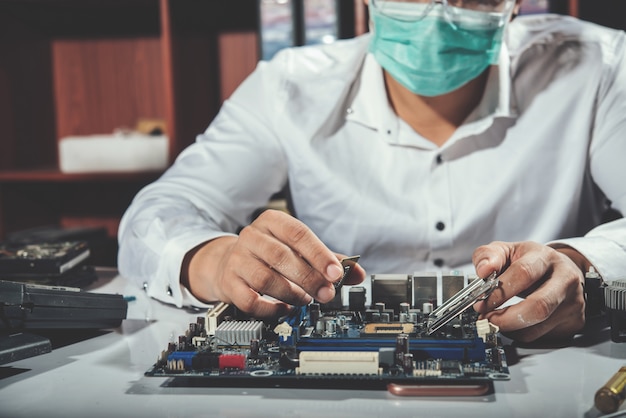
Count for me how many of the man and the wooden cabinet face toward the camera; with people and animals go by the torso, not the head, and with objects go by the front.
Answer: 2

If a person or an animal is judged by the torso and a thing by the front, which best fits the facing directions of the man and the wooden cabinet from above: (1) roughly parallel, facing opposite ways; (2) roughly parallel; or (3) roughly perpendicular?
roughly parallel

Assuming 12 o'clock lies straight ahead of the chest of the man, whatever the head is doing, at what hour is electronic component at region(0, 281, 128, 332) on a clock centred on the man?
The electronic component is roughly at 1 o'clock from the man.

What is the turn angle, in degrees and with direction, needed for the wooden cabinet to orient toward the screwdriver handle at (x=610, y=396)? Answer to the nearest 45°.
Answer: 0° — it already faces it

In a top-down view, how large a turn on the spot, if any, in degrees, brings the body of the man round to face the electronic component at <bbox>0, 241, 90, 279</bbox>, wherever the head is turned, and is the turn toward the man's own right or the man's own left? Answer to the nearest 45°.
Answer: approximately 45° to the man's own right

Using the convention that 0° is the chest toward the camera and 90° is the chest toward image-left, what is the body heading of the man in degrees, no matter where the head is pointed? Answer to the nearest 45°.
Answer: approximately 0°

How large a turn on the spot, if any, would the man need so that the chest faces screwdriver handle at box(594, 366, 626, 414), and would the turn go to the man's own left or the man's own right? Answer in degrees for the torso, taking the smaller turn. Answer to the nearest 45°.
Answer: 0° — they already face it

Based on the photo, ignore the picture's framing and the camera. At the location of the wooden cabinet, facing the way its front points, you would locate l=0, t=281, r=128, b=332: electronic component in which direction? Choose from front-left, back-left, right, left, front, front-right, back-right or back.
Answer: front

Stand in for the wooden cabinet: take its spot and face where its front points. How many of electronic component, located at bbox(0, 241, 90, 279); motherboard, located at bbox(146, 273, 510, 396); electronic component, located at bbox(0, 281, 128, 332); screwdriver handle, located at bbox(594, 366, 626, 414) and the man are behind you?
0

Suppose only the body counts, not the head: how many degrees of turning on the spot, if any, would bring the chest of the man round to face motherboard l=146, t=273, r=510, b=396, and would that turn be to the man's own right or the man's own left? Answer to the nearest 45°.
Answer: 0° — they already face it

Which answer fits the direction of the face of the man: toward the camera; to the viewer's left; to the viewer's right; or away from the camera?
toward the camera

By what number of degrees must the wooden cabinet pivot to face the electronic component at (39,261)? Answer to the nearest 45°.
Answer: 0° — it already faces it

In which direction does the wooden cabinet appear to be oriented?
toward the camera
